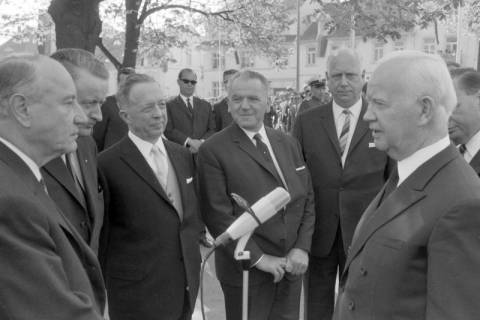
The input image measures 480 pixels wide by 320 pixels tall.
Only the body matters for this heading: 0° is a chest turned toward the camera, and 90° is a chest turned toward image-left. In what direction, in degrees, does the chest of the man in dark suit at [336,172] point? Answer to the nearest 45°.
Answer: approximately 0°

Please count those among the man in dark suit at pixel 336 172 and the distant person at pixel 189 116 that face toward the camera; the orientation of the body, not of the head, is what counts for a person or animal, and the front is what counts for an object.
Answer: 2

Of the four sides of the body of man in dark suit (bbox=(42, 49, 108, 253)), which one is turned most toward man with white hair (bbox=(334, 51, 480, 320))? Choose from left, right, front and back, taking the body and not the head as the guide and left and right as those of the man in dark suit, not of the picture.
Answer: front

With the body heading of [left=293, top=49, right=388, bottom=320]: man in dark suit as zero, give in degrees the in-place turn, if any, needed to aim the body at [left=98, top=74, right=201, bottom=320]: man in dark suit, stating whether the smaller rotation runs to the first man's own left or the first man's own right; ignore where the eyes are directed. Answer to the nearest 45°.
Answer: approximately 45° to the first man's own right

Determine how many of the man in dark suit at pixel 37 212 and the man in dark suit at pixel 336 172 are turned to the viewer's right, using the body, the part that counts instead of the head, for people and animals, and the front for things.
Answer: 1

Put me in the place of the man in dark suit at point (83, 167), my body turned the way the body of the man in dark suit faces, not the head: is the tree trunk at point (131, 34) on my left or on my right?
on my left

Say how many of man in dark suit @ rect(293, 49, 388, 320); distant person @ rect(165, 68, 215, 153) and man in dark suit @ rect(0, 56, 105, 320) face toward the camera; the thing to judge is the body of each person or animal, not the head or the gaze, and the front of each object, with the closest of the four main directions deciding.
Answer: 2

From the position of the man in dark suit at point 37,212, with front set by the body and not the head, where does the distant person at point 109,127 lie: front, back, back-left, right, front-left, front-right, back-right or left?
left

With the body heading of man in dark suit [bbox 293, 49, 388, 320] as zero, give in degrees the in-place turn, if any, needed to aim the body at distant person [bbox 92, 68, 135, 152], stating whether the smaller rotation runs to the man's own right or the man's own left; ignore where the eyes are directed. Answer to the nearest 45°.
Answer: approximately 135° to the man's own right

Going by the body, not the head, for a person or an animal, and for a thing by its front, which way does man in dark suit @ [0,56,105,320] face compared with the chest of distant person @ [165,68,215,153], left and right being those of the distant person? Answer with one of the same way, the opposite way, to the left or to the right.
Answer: to the left

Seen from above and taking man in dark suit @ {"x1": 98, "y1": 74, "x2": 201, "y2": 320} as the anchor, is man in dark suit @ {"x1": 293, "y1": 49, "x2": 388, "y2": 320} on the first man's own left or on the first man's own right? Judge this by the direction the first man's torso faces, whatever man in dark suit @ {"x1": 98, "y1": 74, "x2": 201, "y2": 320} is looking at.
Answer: on the first man's own left

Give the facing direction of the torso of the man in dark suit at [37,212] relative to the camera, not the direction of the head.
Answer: to the viewer's right

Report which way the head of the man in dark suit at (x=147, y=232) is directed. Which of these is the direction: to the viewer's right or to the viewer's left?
to the viewer's right

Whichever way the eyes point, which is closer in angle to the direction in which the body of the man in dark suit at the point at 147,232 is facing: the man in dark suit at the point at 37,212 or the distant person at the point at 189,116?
the man in dark suit
